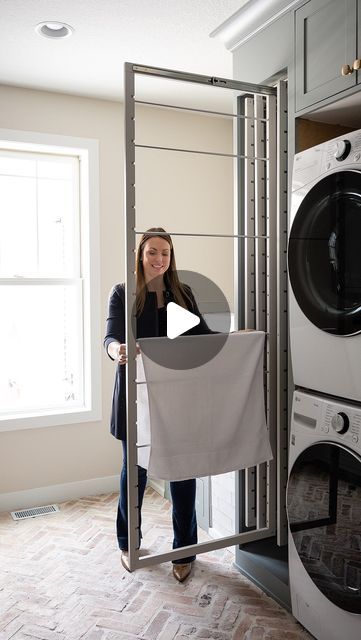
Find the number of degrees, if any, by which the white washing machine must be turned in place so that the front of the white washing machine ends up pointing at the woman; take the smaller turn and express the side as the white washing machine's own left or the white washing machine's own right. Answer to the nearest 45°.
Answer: approximately 90° to the white washing machine's own right

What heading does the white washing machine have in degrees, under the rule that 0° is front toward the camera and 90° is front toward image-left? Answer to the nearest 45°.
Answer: approximately 45°

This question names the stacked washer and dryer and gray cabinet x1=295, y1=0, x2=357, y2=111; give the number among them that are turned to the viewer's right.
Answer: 0

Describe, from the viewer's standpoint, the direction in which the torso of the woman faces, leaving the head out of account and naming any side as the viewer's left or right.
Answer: facing the viewer

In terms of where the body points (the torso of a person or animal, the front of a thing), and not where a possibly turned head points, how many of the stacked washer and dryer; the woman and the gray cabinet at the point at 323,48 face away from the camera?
0

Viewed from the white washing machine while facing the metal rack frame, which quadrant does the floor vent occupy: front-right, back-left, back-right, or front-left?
front-left

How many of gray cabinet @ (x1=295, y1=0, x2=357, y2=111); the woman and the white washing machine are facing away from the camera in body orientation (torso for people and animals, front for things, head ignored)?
0

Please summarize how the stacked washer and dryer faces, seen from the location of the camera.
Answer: facing the viewer and to the left of the viewer

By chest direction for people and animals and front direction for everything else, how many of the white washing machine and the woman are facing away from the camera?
0
